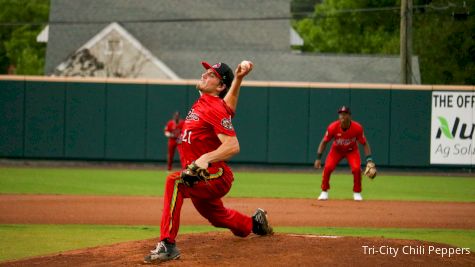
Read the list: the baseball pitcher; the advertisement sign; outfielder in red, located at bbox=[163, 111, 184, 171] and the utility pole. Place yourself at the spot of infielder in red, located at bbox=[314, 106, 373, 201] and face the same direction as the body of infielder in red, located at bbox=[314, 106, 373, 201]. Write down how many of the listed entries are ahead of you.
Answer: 1

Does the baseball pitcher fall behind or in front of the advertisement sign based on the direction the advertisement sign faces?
in front

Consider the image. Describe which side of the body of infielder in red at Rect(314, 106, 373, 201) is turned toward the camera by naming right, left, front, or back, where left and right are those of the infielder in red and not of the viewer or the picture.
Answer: front

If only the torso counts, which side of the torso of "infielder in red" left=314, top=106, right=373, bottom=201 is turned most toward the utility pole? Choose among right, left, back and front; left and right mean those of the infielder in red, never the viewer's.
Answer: back

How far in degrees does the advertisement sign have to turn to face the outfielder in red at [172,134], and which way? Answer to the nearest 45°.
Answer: approximately 45° to its right

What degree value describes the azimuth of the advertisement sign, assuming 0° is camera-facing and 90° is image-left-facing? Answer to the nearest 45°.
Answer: approximately 0°

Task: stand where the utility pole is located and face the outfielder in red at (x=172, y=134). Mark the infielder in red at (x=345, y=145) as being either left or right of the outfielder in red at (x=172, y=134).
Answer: left

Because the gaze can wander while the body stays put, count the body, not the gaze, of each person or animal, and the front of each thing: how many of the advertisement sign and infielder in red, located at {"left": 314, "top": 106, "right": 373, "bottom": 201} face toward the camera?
2

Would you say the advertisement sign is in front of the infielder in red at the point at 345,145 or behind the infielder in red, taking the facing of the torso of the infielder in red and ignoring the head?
behind
